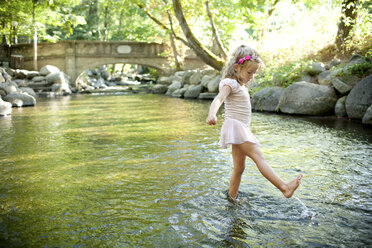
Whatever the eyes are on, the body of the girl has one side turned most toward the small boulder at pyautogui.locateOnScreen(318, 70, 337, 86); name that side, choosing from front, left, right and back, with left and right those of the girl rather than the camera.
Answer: left

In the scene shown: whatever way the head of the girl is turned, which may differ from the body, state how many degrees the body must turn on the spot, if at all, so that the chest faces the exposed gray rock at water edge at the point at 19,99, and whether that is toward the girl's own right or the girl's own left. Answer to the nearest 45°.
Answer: approximately 135° to the girl's own left

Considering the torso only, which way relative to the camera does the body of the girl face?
to the viewer's right

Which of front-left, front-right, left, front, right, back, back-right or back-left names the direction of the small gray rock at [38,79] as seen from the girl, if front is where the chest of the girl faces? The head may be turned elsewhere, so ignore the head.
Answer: back-left

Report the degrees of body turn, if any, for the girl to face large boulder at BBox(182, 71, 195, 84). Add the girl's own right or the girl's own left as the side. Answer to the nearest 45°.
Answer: approximately 90° to the girl's own left

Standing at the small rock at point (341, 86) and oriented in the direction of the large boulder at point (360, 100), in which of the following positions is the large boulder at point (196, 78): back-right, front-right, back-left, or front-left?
back-right
